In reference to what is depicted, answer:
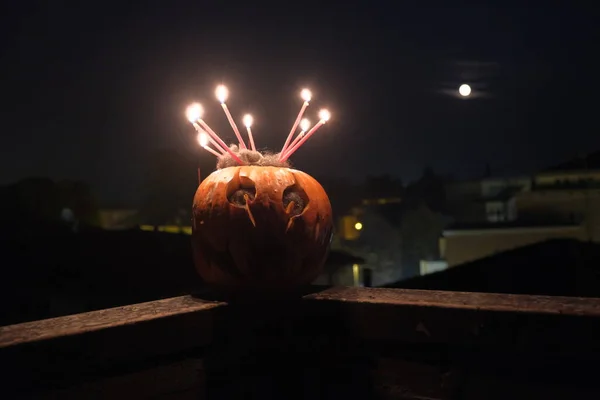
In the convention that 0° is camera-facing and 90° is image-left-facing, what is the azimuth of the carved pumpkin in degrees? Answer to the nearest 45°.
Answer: approximately 0°

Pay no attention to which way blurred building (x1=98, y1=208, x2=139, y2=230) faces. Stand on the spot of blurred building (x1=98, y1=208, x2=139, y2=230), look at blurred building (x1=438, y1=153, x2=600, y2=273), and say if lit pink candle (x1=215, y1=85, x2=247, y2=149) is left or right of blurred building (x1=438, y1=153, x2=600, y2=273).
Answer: right

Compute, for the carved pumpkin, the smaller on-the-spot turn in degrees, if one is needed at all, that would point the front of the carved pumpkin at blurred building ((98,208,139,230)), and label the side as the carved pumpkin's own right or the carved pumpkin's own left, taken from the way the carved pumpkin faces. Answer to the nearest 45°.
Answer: approximately 180°

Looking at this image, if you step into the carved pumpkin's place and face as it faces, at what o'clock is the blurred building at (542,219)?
The blurred building is roughly at 7 o'clock from the carved pumpkin.
